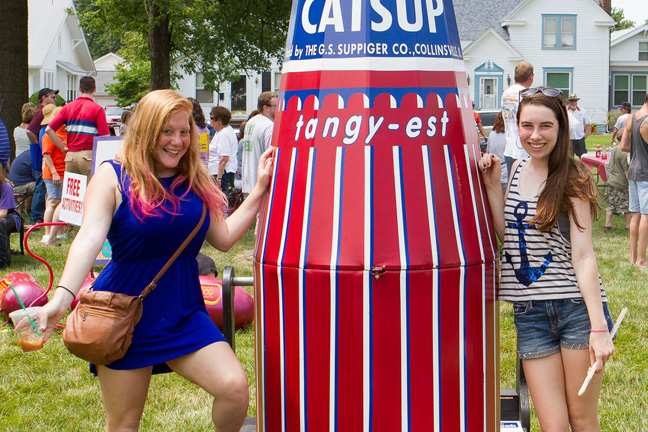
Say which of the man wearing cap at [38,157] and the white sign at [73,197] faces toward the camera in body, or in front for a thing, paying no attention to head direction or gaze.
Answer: the white sign

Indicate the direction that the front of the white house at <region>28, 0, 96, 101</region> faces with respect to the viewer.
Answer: facing the viewer and to the right of the viewer

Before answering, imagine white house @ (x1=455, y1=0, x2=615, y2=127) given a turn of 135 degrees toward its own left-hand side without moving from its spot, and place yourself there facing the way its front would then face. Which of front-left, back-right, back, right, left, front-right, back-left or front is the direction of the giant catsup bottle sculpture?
back-right

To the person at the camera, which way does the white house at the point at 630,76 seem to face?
facing the viewer

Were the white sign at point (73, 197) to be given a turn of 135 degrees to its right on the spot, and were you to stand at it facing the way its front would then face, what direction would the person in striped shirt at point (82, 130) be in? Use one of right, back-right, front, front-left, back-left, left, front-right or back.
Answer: front-right

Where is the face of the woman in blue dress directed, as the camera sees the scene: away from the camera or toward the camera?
toward the camera

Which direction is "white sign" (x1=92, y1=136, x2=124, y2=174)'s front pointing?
toward the camera

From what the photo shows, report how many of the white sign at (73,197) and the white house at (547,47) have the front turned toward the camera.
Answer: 2

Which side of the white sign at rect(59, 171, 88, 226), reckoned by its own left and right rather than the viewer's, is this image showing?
front

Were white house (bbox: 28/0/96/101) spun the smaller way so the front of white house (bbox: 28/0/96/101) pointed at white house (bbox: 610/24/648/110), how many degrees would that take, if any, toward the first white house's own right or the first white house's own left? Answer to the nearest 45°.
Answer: approximately 45° to the first white house's own left
